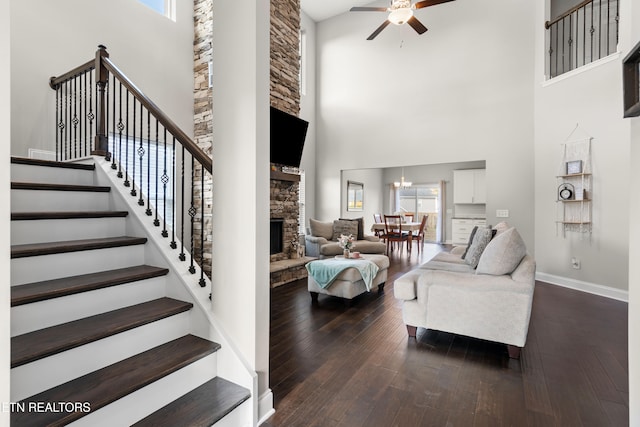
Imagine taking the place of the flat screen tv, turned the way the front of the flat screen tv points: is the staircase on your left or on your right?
on your right

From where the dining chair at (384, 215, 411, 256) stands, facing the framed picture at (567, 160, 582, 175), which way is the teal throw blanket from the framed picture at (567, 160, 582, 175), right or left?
right

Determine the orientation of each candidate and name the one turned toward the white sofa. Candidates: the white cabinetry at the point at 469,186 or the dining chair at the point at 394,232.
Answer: the white cabinetry

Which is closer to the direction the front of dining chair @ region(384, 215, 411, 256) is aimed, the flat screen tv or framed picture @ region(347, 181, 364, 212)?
the framed picture

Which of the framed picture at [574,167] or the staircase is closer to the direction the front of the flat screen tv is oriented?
the framed picture

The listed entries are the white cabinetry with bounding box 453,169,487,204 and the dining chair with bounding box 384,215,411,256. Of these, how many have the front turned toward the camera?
1

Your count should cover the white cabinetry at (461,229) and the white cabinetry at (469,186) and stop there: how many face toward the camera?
2

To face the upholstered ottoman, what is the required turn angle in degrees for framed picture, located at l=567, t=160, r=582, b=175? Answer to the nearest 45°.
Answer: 0° — it already faces it

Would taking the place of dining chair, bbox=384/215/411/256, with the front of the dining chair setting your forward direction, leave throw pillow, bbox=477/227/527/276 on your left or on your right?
on your right

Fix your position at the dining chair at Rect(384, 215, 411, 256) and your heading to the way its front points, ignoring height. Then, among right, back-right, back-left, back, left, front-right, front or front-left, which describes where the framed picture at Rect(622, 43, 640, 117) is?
back-right

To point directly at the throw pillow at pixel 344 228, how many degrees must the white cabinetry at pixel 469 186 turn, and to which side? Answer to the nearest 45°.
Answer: approximately 45° to its right

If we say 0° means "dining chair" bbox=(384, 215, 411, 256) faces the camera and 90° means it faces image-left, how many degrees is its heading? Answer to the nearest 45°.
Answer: approximately 225°

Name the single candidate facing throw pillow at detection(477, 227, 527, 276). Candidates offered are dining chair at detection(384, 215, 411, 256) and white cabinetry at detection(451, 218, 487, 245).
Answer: the white cabinetry
